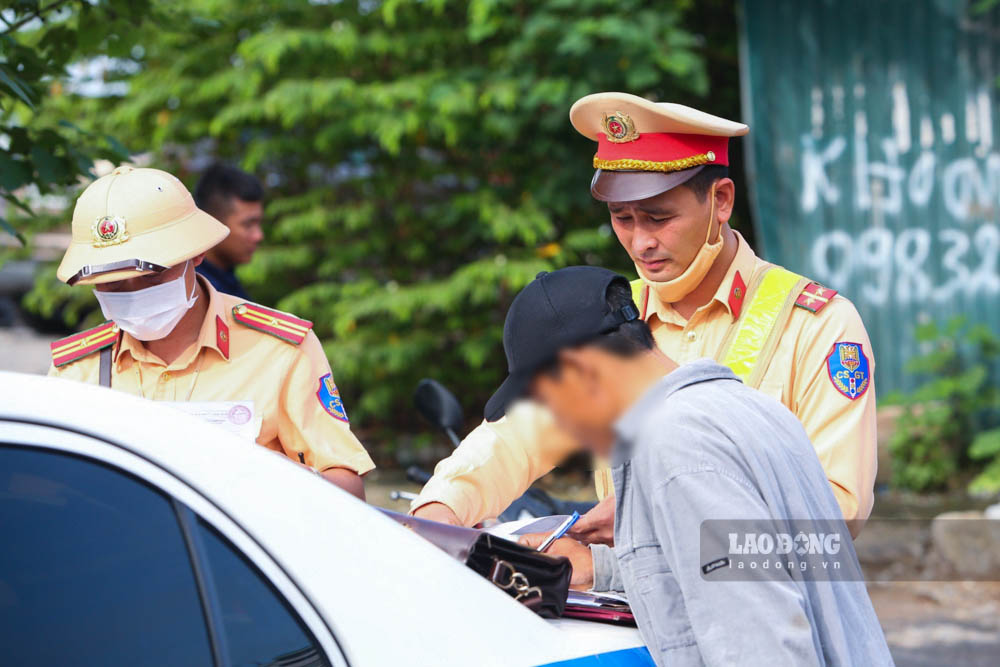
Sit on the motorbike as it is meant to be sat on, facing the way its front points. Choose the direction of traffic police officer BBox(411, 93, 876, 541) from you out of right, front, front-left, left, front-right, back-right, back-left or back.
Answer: left

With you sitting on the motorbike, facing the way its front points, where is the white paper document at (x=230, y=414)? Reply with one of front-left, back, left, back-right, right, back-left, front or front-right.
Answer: front

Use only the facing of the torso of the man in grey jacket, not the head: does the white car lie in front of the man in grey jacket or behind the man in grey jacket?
in front

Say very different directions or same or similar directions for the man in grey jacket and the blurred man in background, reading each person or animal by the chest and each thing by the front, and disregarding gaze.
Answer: very different directions

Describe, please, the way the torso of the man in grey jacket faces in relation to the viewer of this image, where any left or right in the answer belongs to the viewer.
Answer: facing to the left of the viewer

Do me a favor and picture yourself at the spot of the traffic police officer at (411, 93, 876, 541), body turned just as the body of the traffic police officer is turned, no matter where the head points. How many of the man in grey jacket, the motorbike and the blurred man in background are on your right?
2

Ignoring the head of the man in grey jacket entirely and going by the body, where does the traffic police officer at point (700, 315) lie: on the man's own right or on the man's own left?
on the man's own right

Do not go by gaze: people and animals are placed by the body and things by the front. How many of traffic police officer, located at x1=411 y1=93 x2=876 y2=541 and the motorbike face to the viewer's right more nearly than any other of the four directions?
0

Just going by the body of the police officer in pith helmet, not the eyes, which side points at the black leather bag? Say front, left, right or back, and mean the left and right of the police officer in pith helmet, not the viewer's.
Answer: left
